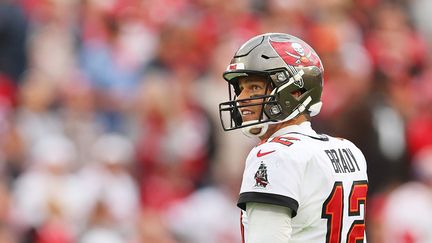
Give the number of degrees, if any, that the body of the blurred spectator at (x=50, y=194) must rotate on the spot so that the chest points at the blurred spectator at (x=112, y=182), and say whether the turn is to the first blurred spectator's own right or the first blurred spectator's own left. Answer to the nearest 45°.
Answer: approximately 90° to the first blurred spectator's own left

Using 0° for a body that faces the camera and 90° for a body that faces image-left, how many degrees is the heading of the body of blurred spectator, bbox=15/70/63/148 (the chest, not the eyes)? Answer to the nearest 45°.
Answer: approximately 0°

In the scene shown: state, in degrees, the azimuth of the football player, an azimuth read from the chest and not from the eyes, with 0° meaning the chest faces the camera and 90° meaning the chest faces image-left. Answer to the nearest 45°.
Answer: approximately 135°

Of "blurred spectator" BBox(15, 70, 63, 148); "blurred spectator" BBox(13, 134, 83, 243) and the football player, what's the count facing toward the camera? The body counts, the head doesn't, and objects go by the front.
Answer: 2

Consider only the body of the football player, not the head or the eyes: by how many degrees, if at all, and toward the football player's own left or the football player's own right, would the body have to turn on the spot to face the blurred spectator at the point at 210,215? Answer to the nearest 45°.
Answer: approximately 45° to the football player's own right

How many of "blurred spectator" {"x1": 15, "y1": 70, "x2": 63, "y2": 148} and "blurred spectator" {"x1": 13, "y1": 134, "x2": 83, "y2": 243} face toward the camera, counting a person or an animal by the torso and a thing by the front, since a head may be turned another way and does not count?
2

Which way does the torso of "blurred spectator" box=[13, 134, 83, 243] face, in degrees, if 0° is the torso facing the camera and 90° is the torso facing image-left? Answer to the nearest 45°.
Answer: approximately 0°

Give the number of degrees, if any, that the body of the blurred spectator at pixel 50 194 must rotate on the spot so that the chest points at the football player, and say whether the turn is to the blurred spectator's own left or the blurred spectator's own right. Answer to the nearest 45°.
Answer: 0° — they already face them
